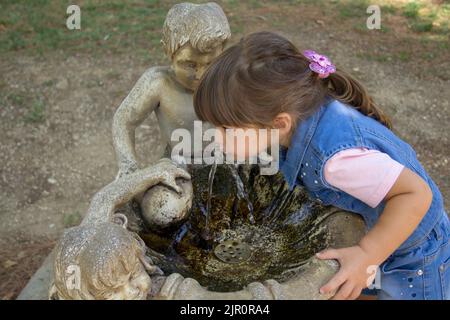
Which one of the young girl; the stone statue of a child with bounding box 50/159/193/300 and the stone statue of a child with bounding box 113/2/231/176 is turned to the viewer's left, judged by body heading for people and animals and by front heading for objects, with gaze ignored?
the young girl

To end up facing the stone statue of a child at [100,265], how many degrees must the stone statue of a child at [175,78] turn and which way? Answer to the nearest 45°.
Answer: approximately 45° to its right

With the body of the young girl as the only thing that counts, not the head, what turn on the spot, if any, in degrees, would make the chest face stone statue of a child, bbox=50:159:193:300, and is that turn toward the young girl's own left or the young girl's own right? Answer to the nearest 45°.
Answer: approximately 45° to the young girl's own left

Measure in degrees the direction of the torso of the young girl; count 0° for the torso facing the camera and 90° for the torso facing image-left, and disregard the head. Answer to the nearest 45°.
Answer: approximately 90°

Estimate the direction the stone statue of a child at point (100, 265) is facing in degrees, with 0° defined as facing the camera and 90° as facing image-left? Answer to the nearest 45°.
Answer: approximately 315°

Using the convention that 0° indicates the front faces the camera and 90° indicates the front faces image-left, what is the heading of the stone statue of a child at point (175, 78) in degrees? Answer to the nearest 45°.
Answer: approximately 315°

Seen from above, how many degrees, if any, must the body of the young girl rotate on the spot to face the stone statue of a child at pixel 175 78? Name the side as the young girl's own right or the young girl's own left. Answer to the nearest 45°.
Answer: approximately 45° to the young girl's own right

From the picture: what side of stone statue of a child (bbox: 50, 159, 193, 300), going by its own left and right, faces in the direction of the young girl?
left
